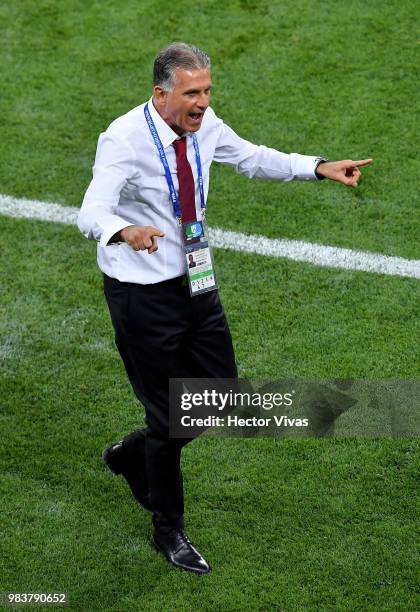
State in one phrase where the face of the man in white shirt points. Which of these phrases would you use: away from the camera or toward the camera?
toward the camera

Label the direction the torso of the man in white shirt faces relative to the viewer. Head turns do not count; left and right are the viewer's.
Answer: facing the viewer and to the right of the viewer
